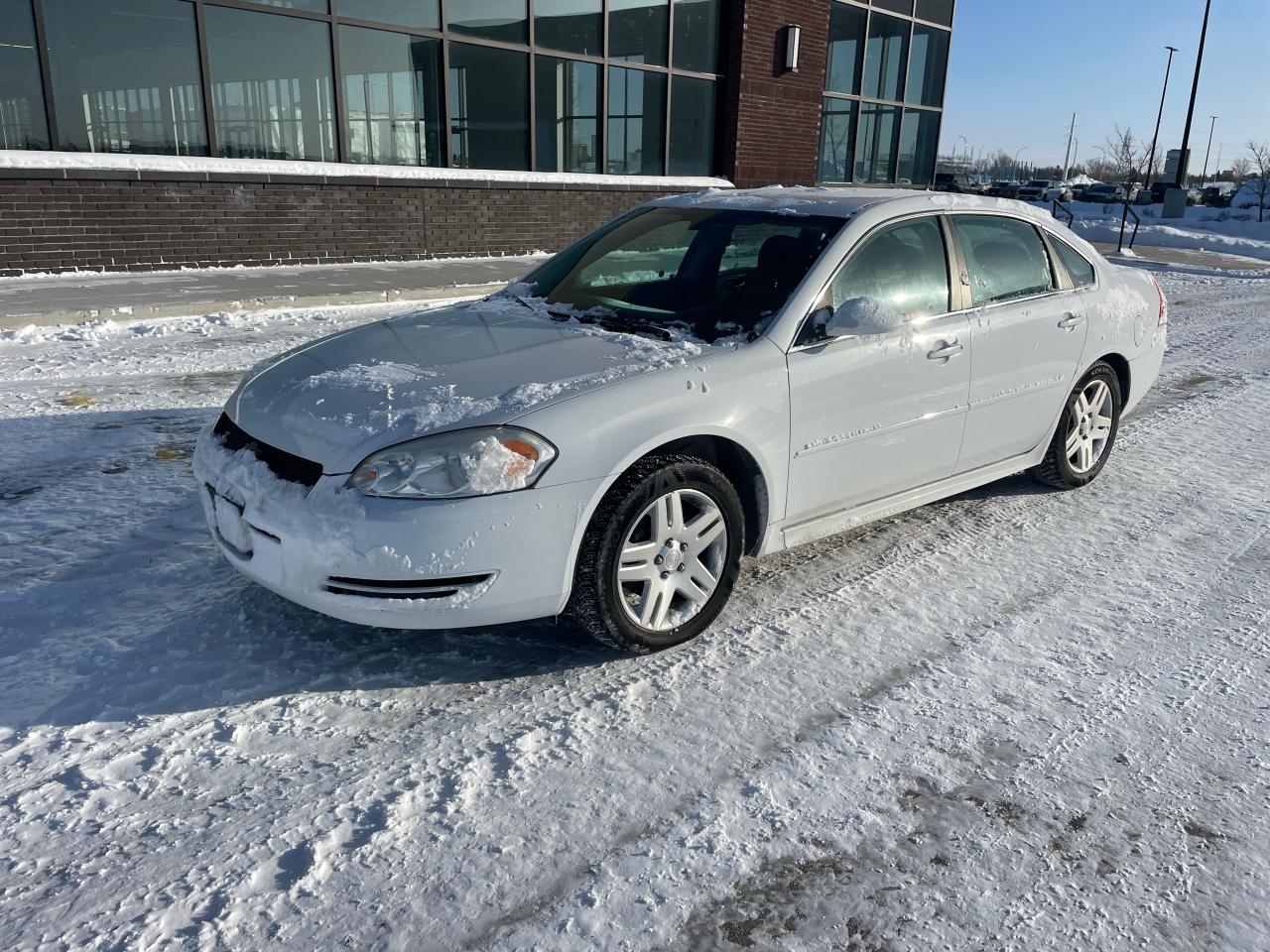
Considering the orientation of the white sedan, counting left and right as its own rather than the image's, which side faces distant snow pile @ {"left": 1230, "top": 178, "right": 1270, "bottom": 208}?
back

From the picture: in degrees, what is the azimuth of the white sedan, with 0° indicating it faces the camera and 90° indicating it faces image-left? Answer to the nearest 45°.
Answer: approximately 45°

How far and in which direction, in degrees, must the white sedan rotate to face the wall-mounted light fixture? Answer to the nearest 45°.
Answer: approximately 135° to its right

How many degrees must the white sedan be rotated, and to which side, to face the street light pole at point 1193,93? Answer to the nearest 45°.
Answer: approximately 180°
